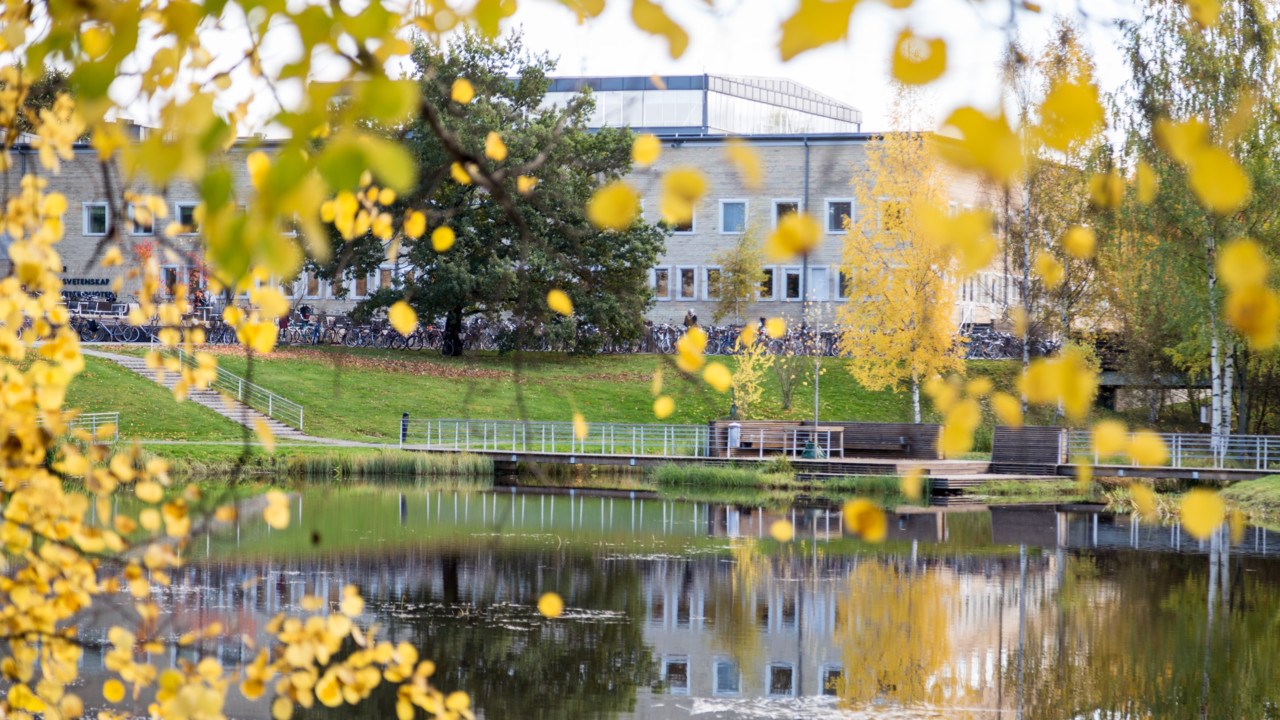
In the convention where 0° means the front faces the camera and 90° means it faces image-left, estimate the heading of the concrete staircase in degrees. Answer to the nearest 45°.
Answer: approximately 315°

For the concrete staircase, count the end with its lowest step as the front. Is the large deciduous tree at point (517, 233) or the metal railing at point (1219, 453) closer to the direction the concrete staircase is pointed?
the metal railing

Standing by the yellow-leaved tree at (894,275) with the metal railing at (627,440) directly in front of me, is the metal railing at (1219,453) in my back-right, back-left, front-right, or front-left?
back-left

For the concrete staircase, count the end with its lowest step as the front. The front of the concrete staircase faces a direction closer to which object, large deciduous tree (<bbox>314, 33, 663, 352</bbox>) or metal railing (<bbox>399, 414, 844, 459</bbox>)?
the metal railing

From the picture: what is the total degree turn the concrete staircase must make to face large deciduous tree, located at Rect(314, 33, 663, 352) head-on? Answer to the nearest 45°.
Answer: approximately 45° to its left

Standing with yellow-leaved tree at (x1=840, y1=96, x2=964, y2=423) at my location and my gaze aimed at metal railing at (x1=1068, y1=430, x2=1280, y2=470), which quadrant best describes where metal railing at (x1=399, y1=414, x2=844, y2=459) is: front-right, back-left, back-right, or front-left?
back-right

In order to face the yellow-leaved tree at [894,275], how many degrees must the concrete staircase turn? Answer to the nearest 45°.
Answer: approximately 45° to its left

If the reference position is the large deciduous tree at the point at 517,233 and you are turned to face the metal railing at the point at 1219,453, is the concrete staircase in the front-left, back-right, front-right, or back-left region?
back-right
